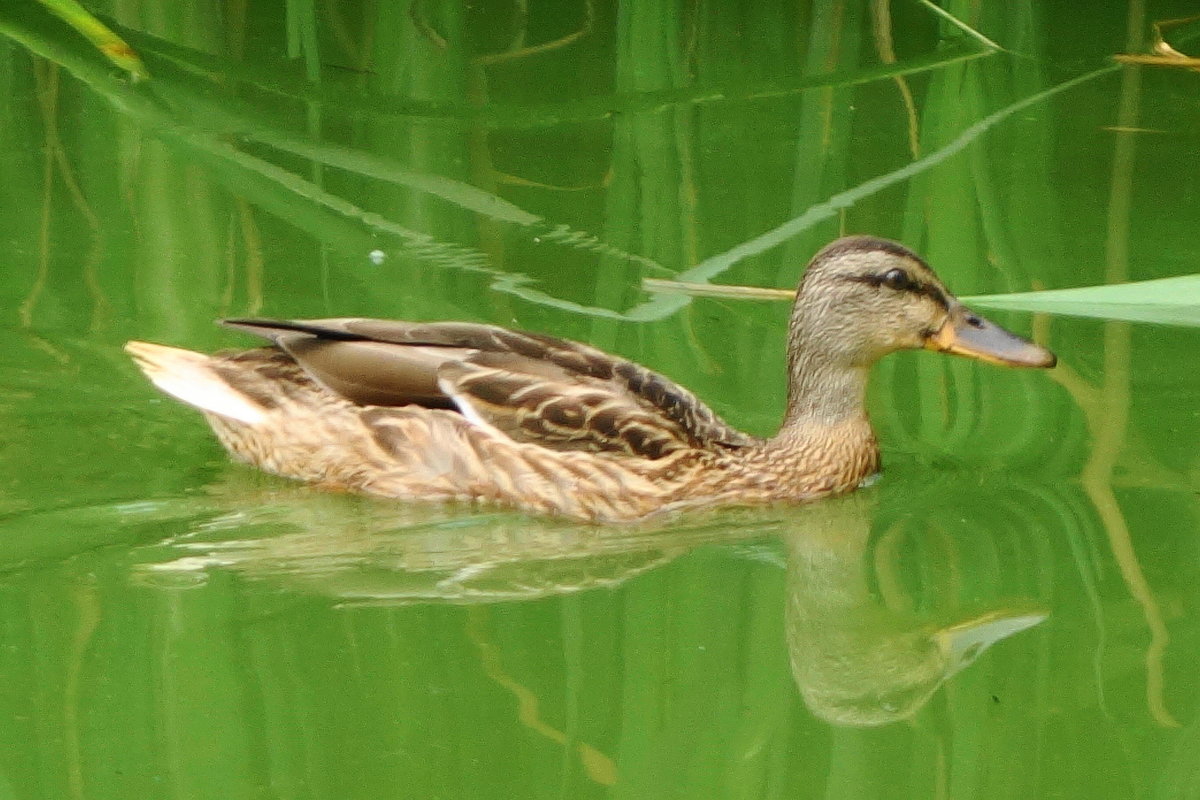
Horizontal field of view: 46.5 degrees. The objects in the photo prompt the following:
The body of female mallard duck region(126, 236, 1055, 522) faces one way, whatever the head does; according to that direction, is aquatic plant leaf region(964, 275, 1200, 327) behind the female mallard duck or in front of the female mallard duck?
in front

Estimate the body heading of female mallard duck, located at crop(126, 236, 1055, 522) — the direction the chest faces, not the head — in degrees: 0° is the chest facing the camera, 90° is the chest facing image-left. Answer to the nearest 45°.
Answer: approximately 270°
